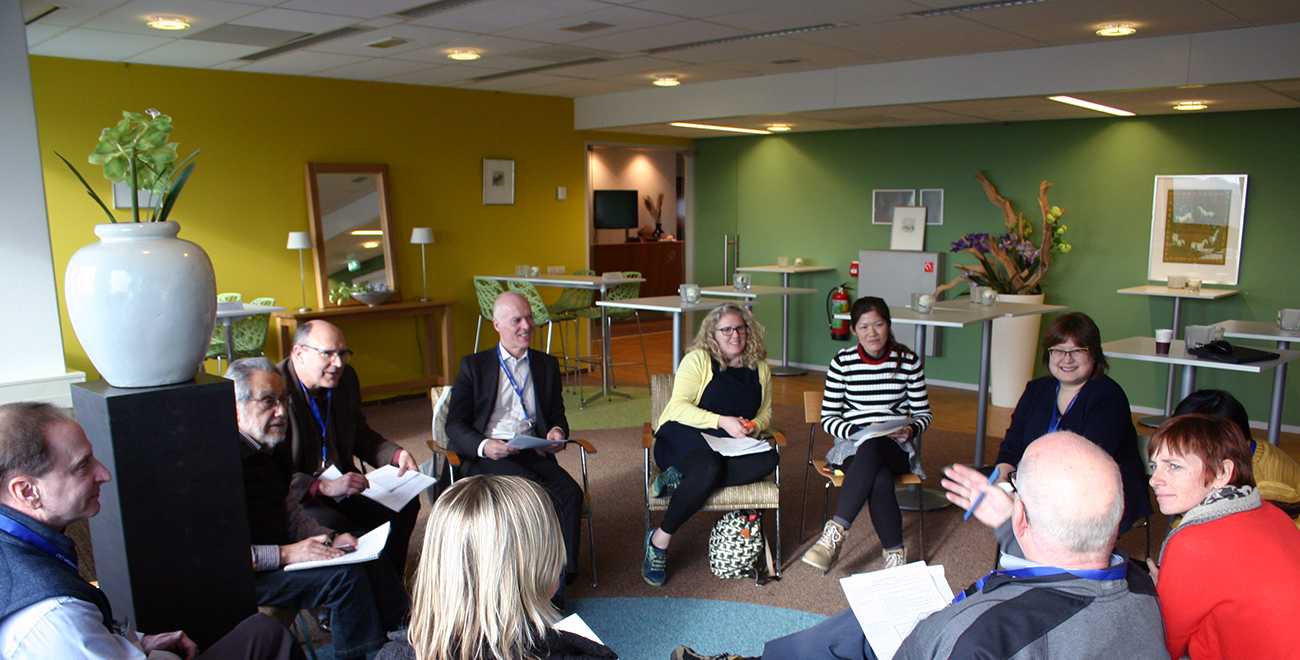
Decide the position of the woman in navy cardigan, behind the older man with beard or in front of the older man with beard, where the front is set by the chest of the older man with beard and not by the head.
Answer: in front

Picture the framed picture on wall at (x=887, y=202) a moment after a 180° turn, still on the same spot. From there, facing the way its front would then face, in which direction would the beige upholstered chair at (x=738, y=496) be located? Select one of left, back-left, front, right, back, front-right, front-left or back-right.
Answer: back

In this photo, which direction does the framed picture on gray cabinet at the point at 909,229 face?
toward the camera

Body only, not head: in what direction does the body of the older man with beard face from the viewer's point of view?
to the viewer's right

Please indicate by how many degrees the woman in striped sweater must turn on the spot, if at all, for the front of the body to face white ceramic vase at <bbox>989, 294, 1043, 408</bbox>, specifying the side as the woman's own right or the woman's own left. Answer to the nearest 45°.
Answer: approximately 180°

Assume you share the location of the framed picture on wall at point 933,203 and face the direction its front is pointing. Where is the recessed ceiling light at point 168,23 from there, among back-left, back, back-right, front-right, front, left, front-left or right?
front-right

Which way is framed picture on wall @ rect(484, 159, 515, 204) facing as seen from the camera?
toward the camera

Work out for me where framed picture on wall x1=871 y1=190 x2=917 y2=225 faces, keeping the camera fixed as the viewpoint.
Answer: facing the viewer

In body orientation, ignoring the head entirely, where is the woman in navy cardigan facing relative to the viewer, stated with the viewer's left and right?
facing the viewer and to the left of the viewer

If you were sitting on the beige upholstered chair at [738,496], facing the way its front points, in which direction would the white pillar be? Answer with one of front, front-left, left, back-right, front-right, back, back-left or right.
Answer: right

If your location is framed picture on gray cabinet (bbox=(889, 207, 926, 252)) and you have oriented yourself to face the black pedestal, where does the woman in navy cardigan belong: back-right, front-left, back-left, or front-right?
front-left

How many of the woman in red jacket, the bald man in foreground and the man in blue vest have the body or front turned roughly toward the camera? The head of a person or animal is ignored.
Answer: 0

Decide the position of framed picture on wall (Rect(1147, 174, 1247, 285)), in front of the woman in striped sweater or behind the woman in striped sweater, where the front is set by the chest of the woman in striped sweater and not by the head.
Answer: behind

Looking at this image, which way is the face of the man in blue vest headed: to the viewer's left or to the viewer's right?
to the viewer's right

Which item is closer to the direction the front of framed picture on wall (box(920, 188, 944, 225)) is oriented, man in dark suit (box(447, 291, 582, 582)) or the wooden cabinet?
the man in dark suit

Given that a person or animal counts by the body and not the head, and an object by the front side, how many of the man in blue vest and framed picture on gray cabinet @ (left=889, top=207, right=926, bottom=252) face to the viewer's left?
0

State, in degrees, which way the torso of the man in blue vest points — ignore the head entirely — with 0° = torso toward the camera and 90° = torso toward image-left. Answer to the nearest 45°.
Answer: approximately 270°

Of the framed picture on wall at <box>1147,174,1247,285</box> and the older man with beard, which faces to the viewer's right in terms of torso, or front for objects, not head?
the older man with beard

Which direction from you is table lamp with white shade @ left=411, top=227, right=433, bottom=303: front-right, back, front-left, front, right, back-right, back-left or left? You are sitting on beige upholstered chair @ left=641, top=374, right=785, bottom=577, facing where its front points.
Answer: back-right

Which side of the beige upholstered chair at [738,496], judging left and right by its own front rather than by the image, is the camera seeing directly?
front
